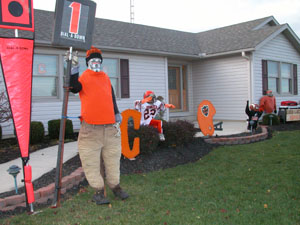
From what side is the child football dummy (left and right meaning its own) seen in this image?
front

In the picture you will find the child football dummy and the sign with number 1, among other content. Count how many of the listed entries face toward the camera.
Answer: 2

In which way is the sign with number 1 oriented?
toward the camera

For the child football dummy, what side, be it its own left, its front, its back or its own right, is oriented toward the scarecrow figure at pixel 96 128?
front

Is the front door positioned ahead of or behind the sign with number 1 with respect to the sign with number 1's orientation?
behind

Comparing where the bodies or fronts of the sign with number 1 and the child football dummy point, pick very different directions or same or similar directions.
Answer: same or similar directions

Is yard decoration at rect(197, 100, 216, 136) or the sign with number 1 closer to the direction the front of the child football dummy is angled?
the sign with number 1

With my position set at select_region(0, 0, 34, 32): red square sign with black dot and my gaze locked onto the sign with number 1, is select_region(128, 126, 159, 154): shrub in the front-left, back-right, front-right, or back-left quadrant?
front-left

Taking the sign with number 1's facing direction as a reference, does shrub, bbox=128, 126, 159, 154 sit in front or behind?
behind

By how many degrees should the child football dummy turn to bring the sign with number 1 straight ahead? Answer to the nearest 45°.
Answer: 0° — it already faces it
